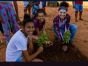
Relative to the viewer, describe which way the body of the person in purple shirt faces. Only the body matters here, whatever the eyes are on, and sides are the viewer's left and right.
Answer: facing the viewer

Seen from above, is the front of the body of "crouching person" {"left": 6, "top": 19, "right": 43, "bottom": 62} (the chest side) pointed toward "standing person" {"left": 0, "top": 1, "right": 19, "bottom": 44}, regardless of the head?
no

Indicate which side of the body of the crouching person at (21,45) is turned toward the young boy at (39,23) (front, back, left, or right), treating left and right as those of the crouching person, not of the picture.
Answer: left

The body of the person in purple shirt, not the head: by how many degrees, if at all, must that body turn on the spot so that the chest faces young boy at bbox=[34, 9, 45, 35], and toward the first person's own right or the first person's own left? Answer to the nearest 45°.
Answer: approximately 90° to the first person's own right
